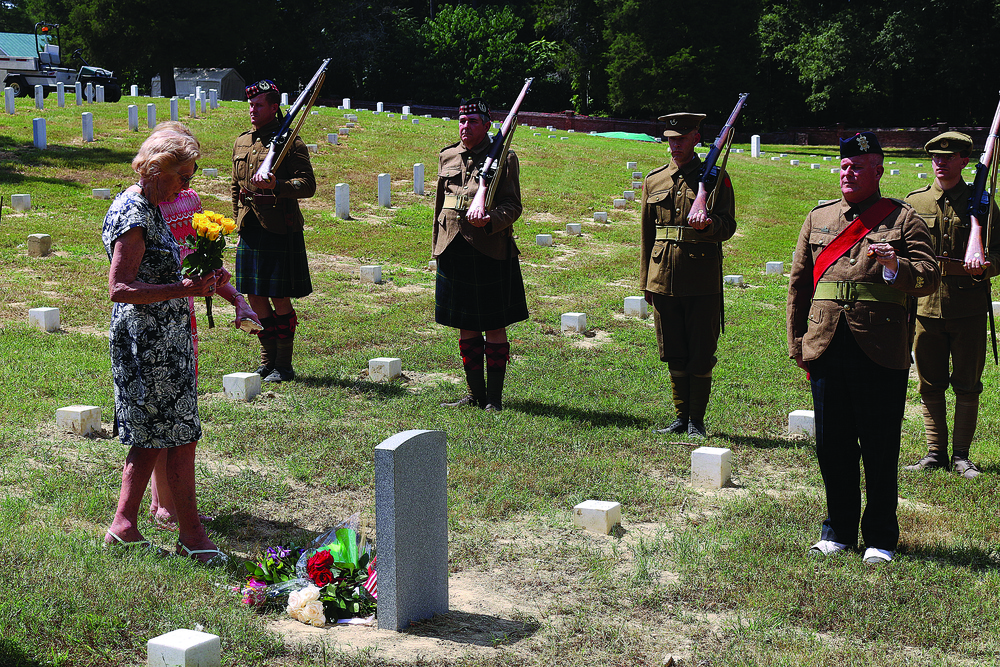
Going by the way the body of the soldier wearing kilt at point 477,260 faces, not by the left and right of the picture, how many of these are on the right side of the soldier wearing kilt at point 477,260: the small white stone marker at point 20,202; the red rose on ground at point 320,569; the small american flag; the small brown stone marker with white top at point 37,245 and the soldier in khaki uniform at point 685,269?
2

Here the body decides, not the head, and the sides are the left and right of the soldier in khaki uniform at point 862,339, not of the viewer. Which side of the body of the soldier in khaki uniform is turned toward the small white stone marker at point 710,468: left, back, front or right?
right

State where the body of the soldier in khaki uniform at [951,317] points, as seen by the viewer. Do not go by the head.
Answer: toward the camera

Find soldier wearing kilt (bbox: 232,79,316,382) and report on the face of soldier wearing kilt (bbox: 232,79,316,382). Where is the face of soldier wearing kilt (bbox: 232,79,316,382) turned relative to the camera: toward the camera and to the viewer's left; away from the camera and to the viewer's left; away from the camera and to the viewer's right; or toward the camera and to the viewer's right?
toward the camera and to the viewer's left

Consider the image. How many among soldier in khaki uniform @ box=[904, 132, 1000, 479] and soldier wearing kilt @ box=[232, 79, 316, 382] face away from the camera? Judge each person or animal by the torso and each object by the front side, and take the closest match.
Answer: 0

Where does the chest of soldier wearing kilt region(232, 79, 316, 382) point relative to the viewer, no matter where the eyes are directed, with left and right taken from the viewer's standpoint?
facing the viewer and to the left of the viewer

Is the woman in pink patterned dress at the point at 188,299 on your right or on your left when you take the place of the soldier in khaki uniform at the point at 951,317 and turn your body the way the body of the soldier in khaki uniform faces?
on your right

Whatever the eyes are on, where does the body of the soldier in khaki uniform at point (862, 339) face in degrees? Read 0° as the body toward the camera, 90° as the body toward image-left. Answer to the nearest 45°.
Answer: approximately 45°

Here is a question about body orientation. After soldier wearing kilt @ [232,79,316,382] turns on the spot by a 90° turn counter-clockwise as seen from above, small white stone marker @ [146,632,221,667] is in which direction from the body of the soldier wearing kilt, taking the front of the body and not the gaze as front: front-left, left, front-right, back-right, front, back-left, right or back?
front-right
